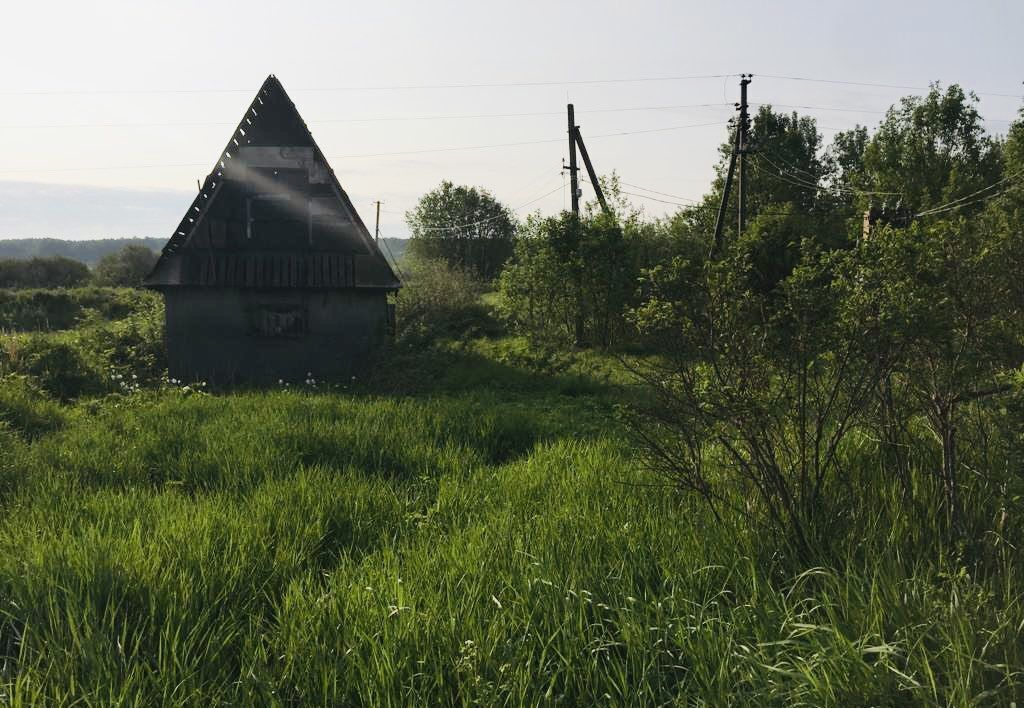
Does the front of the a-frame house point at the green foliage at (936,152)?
no

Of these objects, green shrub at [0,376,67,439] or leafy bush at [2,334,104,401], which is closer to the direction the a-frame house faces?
the green shrub

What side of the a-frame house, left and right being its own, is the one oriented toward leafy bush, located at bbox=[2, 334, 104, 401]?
right

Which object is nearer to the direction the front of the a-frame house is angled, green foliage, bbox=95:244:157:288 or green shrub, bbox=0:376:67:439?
the green shrub

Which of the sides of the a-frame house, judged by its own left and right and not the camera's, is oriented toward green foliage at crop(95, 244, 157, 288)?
back

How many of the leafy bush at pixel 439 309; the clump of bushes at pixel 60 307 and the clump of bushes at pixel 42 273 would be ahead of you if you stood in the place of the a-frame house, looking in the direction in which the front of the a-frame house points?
0

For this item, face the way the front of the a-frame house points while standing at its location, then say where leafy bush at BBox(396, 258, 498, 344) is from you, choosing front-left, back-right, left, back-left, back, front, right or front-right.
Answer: back-left

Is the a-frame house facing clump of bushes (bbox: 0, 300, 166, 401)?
no

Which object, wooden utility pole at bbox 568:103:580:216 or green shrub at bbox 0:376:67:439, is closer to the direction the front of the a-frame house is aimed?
the green shrub

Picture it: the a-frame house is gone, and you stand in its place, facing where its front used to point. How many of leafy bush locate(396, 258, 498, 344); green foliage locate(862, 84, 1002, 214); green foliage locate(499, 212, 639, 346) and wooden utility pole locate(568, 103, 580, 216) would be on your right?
0

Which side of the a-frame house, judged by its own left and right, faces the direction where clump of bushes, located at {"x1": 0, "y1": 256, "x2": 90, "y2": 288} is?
back

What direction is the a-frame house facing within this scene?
toward the camera

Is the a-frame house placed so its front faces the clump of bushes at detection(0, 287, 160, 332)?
no
